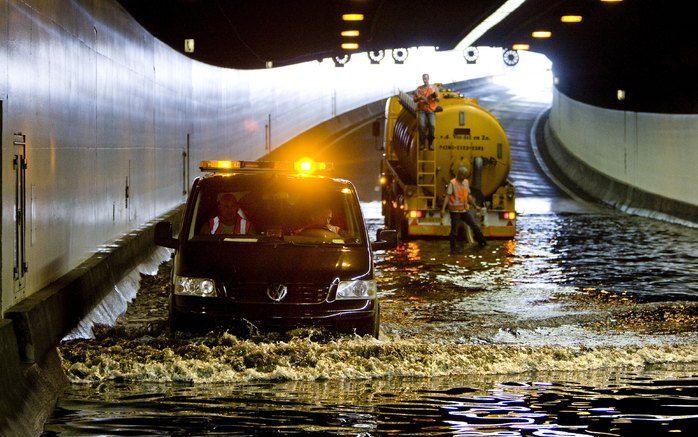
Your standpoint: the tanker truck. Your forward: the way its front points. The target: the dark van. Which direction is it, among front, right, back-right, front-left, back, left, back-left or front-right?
back

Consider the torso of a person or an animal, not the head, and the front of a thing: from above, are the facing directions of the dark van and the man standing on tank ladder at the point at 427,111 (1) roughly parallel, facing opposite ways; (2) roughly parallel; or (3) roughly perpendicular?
roughly parallel

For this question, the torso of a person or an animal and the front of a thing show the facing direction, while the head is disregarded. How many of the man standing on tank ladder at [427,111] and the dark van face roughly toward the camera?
2

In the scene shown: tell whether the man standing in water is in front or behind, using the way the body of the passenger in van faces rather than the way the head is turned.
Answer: behind

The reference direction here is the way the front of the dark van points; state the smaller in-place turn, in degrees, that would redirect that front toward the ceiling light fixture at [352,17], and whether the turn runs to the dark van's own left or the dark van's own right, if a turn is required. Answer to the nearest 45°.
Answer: approximately 180°

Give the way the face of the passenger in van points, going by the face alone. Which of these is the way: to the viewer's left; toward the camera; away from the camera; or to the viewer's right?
toward the camera

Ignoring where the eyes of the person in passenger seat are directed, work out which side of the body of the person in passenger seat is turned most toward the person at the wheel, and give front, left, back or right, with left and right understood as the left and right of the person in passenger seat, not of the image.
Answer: left

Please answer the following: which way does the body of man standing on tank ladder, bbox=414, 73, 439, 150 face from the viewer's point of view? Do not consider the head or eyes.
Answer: toward the camera

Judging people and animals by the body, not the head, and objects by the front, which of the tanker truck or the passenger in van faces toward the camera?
the passenger in van

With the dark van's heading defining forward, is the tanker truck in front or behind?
behind

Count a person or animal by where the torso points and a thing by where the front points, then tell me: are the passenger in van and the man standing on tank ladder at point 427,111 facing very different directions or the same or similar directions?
same or similar directions

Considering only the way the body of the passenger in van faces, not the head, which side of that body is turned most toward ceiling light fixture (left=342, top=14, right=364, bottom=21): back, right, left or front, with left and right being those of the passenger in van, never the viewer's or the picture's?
back

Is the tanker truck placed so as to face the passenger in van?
no

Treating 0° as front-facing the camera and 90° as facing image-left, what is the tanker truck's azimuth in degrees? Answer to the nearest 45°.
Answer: approximately 180°

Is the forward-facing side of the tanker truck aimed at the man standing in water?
no

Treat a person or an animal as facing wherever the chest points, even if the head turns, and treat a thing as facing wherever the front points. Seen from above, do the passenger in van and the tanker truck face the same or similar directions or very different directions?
very different directions
